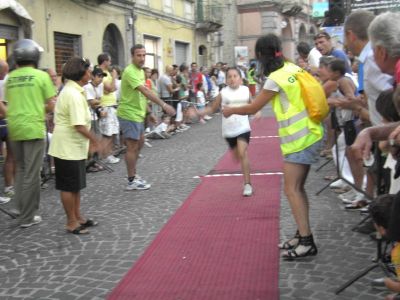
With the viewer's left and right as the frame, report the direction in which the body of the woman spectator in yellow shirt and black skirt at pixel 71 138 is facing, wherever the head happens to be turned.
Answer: facing to the right of the viewer

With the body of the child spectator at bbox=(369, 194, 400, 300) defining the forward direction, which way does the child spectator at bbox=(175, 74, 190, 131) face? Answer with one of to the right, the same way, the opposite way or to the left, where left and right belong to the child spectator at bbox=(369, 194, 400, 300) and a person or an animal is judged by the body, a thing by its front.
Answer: the opposite way

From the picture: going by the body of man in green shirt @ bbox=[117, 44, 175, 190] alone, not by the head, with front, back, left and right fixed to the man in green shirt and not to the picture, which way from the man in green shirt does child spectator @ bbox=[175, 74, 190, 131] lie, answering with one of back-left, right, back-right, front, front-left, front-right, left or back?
left

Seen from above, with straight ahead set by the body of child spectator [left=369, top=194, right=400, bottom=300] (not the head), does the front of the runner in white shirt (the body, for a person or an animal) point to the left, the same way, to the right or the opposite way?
to the left

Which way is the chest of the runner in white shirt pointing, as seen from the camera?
toward the camera

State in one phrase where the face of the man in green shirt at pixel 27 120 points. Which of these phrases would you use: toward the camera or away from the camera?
away from the camera

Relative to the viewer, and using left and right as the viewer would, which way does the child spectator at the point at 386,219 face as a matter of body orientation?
facing to the left of the viewer

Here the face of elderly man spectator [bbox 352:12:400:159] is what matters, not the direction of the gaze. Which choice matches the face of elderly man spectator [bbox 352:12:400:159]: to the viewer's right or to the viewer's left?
to the viewer's left

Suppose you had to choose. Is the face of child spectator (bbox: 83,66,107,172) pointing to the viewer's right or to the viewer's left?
to the viewer's right
